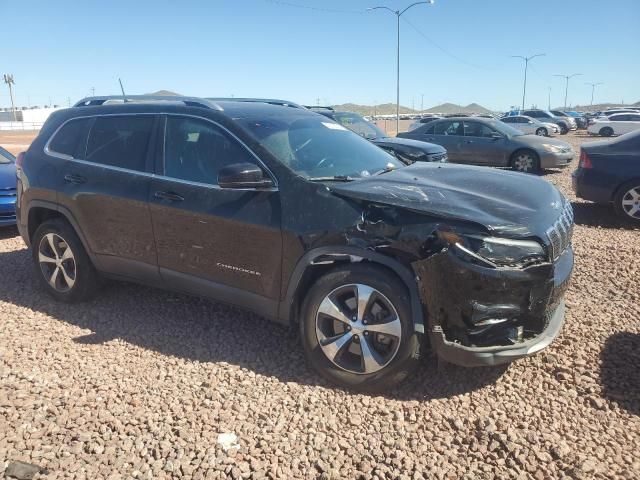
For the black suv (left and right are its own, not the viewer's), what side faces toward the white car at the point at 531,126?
left

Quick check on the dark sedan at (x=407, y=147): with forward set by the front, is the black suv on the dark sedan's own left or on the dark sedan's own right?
on the dark sedan's own right

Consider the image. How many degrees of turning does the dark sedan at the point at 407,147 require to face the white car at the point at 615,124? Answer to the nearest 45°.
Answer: approximately 90° to its left

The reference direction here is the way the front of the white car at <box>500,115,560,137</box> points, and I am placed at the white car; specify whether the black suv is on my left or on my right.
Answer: on my right

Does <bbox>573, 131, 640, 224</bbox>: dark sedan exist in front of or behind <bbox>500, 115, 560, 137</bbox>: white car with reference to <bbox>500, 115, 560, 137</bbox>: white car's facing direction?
in front

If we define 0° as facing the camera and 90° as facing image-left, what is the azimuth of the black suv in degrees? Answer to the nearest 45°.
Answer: approximately 315°

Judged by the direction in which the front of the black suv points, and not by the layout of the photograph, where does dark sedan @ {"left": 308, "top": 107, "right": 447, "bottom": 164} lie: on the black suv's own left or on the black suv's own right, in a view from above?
on the black suv's own left

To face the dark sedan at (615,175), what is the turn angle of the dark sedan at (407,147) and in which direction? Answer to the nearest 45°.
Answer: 0° — it already faces it

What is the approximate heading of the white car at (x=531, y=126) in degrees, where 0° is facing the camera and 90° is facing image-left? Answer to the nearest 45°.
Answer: approximately 315°

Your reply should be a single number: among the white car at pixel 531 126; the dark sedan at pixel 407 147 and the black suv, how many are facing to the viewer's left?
0

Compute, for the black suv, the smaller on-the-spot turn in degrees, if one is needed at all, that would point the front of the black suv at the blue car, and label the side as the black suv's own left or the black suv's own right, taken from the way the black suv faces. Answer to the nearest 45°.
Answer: approximately 180°
